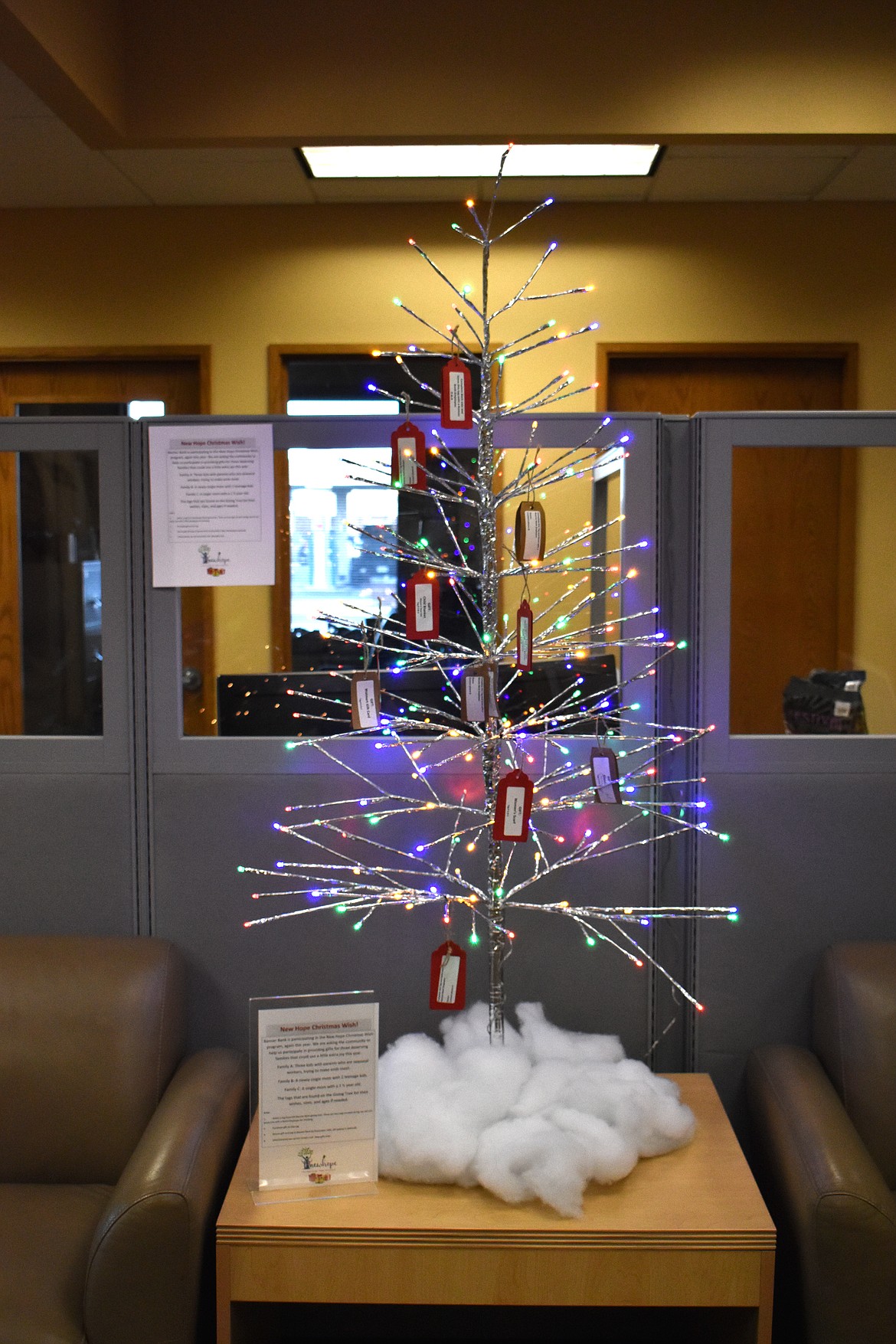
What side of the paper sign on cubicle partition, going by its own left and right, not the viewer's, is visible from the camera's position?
front

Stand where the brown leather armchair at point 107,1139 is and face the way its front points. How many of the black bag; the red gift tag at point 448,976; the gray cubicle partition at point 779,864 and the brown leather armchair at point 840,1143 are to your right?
0

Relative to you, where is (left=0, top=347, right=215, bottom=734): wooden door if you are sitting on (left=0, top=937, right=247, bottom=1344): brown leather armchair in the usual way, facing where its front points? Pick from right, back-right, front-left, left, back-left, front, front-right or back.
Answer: back

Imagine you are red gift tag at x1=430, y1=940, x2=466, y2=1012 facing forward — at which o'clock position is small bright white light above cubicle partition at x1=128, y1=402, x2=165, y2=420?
The small bright white light above cubicle partition is roughly at 5 o'clock from the red gift tag.

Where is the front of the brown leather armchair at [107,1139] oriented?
toward the camera

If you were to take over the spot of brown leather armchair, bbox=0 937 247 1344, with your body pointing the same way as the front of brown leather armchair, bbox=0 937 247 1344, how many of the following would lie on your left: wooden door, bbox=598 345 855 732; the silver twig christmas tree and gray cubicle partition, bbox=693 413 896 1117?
3

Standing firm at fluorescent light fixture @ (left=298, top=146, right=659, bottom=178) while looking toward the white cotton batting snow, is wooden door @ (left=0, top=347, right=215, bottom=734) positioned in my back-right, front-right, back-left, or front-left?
back-right

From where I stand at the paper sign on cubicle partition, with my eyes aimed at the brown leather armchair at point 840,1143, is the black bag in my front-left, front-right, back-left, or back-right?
front-left

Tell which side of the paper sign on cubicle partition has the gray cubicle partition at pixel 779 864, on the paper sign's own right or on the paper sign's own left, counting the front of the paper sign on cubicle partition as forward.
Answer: on the paper sign's own left

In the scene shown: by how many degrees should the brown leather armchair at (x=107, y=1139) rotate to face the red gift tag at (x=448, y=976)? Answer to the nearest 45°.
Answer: approximately 45° to its left

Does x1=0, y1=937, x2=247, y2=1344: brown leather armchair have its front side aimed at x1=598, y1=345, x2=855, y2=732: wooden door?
no

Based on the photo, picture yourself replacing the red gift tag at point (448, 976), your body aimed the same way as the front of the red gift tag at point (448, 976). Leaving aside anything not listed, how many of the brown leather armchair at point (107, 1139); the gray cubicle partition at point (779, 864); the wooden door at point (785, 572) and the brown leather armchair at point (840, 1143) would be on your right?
1

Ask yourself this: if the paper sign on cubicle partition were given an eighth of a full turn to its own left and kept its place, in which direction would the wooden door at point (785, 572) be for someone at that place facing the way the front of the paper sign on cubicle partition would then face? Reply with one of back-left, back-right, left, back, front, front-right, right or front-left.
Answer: front-left

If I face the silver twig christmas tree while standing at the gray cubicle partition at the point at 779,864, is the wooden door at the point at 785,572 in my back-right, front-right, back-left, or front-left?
back-right

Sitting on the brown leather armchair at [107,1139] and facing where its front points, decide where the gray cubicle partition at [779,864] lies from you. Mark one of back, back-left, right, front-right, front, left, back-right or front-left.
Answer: left

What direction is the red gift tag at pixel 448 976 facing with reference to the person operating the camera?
facing the viewer

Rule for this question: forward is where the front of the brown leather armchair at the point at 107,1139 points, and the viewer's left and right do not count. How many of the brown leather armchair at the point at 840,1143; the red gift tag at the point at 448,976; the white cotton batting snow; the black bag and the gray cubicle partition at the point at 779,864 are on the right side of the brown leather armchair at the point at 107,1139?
0
